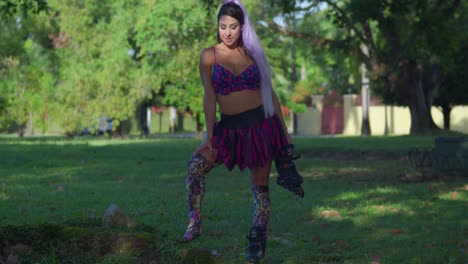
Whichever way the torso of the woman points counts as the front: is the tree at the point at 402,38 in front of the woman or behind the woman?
behind

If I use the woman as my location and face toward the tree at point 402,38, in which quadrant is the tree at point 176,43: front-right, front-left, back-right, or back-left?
front-left

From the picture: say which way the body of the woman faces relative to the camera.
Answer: toward the camera

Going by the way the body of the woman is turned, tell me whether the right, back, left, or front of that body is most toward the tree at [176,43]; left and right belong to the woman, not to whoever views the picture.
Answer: back

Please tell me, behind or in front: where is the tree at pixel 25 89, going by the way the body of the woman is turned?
behind

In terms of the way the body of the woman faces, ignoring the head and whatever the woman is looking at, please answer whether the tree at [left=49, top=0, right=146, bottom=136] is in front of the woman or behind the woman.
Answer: behind

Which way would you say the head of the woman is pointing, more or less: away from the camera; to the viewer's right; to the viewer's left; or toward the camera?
toward the camera
